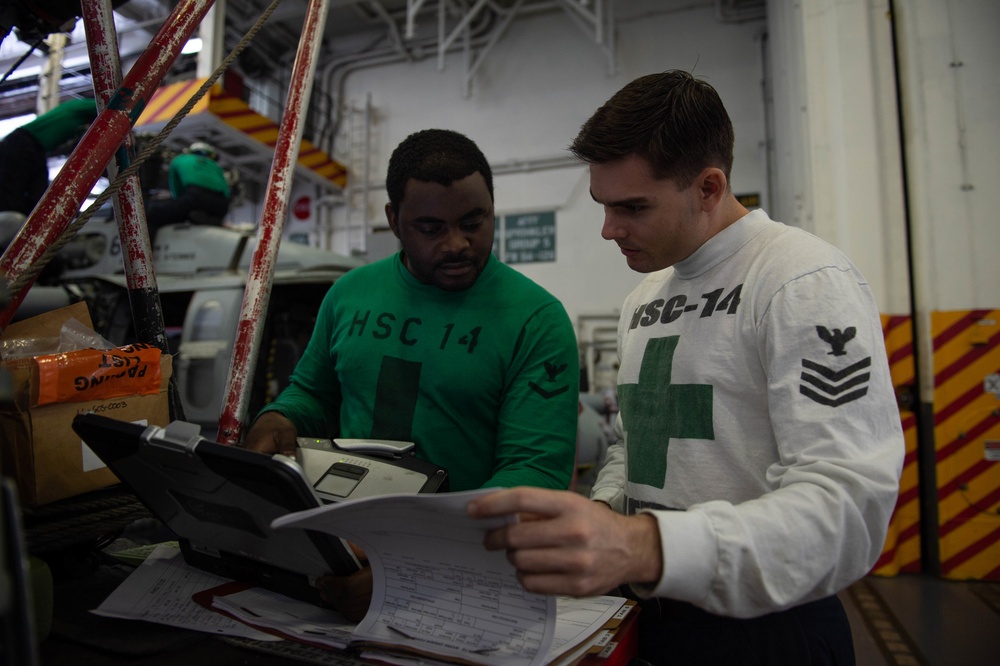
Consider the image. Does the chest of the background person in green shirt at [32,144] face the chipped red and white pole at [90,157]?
no

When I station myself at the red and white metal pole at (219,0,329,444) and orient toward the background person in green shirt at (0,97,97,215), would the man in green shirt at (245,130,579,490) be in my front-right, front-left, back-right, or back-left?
back-right

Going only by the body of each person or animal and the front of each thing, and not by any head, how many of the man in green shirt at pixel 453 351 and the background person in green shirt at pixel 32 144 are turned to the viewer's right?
1

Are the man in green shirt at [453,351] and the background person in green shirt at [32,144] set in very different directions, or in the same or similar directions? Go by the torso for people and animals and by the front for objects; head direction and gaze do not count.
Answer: very different directions

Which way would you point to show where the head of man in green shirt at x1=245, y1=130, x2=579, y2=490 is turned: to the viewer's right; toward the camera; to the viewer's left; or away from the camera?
toward the camera

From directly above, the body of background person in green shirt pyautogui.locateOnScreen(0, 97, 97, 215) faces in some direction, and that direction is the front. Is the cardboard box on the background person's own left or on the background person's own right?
on the background person's own right

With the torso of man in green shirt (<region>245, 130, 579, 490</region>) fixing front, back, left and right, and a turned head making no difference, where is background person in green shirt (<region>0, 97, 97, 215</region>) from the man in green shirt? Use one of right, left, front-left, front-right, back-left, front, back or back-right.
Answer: right

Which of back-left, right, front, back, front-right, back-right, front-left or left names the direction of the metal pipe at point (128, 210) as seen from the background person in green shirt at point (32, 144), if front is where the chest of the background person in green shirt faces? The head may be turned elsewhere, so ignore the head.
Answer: right

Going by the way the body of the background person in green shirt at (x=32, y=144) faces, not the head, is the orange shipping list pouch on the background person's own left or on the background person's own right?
on the background person's own right

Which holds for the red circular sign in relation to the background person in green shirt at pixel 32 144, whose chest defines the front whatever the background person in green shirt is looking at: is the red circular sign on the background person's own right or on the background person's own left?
on the background person's own left

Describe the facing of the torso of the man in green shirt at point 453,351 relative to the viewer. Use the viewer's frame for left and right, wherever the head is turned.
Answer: facing the viewer and to the left of the viewer

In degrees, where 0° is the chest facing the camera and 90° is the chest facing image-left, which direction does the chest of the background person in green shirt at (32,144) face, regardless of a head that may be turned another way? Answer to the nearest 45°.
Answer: approximately 270°

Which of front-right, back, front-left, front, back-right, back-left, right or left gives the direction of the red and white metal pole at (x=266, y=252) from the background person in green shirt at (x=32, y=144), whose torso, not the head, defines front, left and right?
right

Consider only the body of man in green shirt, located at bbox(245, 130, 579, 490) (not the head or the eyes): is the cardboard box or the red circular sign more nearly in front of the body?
the cardboard box
